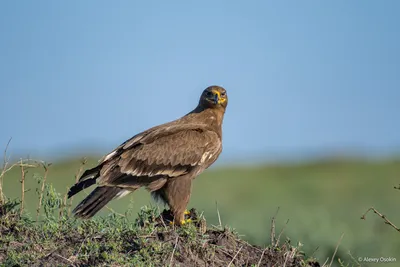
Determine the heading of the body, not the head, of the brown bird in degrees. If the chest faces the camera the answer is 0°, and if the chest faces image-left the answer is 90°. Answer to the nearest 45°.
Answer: approximately 270°
